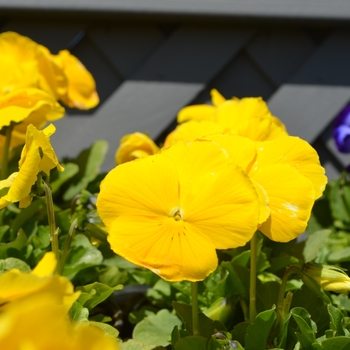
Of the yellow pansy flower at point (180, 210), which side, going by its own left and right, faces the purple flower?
back

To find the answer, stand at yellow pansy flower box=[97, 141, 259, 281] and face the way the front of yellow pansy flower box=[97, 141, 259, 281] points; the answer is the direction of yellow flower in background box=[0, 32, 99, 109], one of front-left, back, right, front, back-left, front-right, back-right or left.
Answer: back-right

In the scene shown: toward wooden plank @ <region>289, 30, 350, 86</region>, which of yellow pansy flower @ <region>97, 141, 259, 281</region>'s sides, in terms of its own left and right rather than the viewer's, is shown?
back

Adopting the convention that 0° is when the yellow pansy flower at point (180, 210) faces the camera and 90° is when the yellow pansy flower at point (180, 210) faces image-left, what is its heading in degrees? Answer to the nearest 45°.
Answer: approximately 0°

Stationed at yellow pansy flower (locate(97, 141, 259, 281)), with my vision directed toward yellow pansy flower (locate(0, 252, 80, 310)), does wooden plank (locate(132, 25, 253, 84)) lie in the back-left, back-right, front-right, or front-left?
back-right

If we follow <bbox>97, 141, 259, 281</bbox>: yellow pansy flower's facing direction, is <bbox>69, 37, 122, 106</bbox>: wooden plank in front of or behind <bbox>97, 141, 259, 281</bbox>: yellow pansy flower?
behind

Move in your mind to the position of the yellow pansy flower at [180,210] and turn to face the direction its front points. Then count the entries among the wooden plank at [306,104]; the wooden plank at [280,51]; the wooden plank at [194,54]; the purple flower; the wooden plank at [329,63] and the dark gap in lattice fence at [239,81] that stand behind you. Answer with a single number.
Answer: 6

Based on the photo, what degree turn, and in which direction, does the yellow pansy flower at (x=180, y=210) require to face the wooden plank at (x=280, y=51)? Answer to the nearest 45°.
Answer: approximately 180°

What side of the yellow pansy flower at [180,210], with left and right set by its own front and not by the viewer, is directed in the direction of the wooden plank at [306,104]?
back
